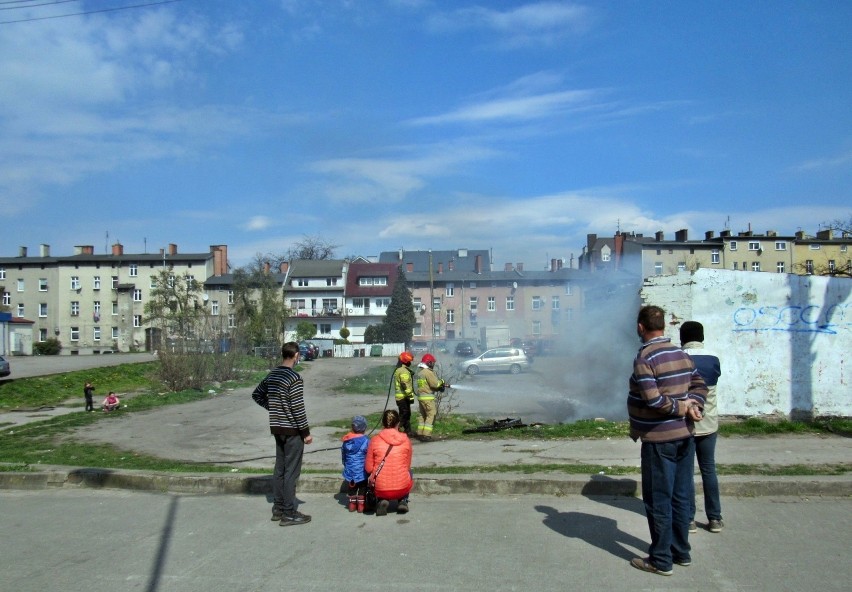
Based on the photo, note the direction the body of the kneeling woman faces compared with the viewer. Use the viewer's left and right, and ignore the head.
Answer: facing away from the viewer

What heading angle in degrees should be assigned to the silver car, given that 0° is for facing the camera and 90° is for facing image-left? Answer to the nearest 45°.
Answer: approximately 90°

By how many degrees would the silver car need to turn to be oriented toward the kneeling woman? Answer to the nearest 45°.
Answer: approximately 90° to its left

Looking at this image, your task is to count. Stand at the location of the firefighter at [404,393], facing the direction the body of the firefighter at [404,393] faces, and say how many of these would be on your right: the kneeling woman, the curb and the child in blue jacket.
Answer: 3

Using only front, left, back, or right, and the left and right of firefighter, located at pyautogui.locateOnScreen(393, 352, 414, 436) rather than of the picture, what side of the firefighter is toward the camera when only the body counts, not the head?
right

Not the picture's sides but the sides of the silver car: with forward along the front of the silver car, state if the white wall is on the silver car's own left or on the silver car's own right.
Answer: on the silver car's own left

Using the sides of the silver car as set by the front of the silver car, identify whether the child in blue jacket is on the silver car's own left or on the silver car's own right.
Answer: on the silver car's own left

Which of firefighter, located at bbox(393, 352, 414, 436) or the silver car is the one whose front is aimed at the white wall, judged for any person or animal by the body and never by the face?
the firefighter

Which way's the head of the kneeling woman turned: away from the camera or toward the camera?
away from the camera

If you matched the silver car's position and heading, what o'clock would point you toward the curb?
The curb is roughly at 9 o'clock from the silver car.

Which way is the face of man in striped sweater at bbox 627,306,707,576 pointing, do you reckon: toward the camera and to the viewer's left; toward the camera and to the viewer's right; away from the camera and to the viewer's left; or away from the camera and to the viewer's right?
away from the camera and to the viewer's left

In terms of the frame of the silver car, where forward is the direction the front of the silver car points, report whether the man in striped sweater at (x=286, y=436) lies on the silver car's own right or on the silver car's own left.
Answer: on the silver car's own left

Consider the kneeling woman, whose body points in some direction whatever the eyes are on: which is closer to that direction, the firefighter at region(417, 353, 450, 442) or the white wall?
the firefighter

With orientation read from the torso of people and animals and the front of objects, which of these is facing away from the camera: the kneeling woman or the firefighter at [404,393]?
the kneeling woman
